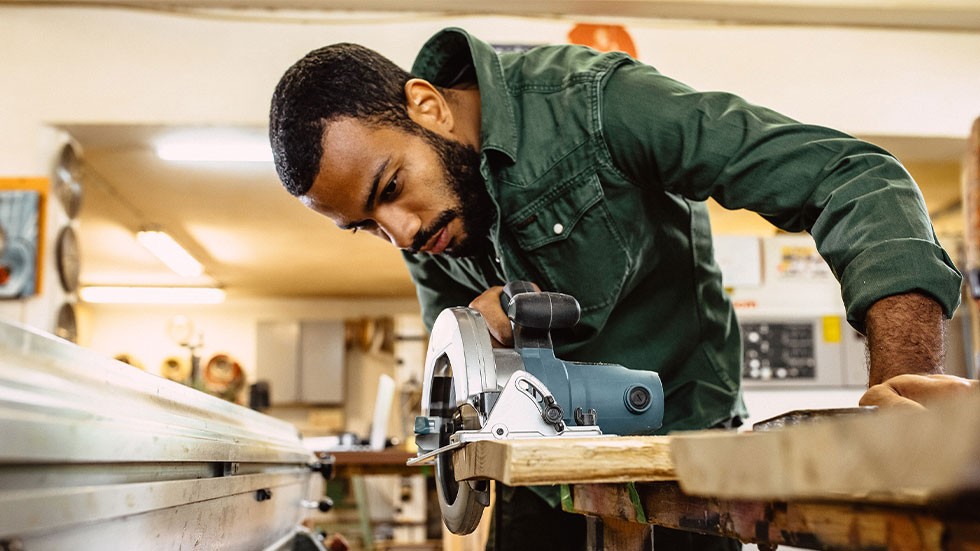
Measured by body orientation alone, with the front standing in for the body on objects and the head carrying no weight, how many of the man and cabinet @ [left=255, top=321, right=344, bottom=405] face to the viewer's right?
0

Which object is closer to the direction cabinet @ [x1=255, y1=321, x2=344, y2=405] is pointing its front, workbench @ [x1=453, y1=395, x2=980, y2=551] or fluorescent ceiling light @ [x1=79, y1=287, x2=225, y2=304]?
the workbench

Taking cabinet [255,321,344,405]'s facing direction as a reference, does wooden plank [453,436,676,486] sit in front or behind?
in front

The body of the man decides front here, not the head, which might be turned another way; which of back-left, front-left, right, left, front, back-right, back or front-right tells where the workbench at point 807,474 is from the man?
front-left

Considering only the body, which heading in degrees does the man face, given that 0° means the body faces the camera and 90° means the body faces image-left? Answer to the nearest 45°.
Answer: approximately 45°

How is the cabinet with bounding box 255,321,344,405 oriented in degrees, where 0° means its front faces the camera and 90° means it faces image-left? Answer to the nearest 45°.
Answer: approximately 0°

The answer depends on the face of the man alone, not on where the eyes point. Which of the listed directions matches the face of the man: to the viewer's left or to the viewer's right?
to the viewer's left

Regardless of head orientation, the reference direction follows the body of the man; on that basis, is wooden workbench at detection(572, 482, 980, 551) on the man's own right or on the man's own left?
on the man's own left

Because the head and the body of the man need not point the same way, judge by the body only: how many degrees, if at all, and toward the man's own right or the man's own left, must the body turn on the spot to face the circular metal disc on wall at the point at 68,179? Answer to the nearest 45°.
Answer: approximately 90° to the man's own right
